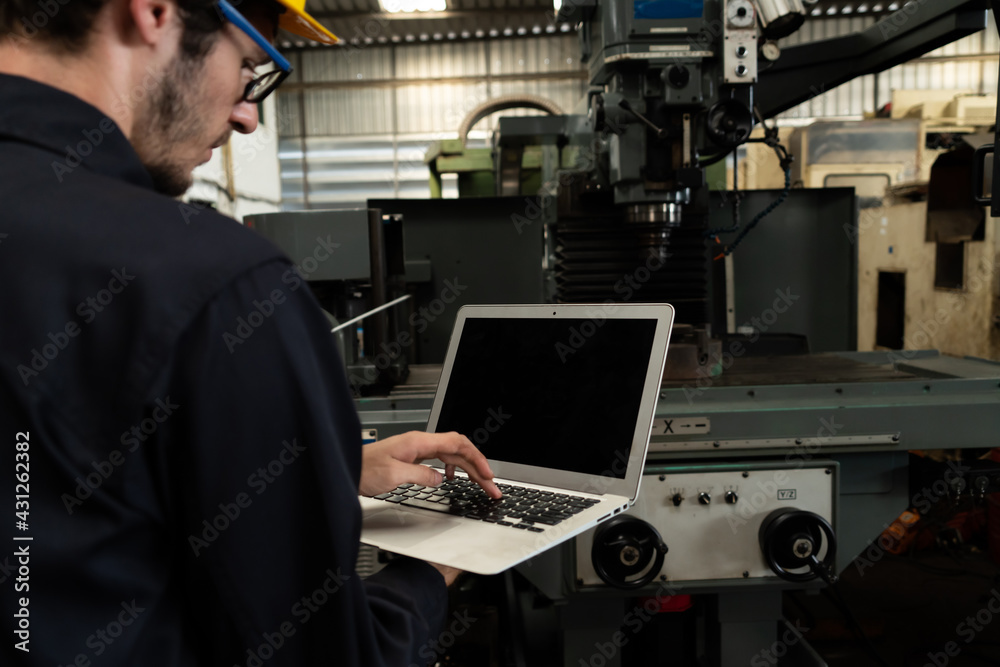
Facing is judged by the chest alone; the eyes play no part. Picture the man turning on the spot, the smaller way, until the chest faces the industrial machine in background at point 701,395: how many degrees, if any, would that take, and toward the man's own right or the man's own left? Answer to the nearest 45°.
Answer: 0° — they already face it

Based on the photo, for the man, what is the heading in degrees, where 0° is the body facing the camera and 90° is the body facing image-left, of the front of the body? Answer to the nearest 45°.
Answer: approximately 225°
